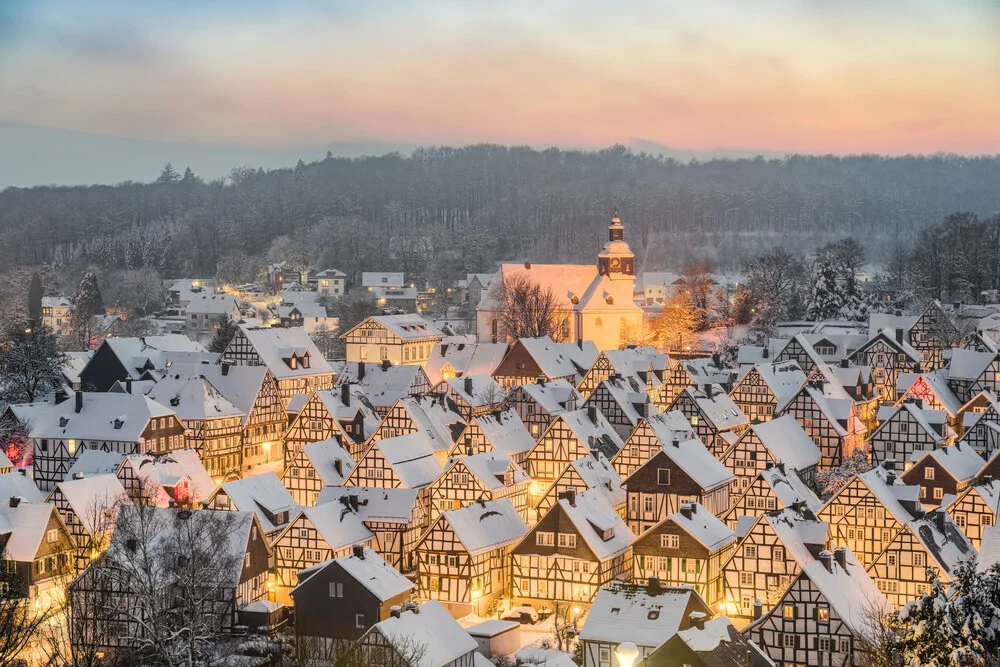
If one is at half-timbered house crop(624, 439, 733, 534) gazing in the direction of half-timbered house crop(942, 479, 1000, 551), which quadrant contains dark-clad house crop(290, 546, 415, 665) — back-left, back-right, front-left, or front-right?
back-right

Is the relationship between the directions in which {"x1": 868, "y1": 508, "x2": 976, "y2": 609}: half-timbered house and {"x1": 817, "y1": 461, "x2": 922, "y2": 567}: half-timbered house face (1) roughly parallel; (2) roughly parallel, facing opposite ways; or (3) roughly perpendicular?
roughly parallel

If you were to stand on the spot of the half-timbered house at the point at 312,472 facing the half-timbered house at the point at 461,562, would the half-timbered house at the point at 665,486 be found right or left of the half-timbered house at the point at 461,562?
left

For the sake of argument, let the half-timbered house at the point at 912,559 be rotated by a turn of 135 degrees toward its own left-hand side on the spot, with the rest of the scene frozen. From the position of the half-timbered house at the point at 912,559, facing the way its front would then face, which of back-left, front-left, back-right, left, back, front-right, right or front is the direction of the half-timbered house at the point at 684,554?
back

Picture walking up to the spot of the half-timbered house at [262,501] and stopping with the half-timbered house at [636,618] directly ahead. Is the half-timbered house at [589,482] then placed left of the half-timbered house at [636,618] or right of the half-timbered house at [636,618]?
left

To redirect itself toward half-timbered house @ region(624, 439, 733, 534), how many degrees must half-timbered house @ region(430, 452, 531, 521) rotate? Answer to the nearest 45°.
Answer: approximately 135° to its left

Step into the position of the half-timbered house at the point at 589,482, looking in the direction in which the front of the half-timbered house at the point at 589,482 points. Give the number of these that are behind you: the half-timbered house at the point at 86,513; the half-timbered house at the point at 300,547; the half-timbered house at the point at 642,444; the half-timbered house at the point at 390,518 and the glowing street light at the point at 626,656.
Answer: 1

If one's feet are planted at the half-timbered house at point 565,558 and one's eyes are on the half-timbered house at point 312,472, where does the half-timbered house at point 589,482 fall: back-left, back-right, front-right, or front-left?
front-right

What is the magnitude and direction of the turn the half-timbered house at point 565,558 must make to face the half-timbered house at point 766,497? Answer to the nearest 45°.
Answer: approximately 180°

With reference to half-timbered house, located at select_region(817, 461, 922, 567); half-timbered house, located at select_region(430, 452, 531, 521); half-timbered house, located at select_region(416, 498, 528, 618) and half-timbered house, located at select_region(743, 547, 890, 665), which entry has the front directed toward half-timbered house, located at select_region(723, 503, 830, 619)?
half-timbered house, located at select_region(817, 461, 922, 567)

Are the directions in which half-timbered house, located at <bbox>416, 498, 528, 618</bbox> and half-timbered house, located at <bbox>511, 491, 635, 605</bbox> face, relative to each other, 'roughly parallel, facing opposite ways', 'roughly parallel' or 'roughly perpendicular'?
roughly parallel

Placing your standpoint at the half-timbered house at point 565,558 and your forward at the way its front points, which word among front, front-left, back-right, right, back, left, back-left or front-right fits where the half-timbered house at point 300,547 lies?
front-right

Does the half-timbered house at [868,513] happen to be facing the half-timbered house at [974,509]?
no

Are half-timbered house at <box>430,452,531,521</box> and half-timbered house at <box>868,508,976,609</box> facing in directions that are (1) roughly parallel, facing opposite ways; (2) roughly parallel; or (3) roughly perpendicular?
roughly parallel

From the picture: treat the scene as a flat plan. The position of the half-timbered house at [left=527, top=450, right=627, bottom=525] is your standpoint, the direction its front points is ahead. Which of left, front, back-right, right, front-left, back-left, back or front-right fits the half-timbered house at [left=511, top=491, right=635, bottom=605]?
front-left
